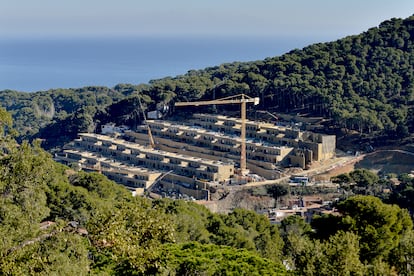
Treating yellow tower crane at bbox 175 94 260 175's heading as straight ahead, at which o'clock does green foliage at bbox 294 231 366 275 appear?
The green foliage is roughly at 9 o'clock from the yellow tower crane.

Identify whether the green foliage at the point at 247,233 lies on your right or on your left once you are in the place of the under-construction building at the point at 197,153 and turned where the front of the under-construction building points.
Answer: on your left

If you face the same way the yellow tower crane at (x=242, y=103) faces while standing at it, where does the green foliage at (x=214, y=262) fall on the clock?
The green foliage is roughly at 9 o'clock from the yellow tower crane.

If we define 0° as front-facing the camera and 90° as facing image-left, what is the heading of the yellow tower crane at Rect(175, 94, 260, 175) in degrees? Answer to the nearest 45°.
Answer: approximately 90°

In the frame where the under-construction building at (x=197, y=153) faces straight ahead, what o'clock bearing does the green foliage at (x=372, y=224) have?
The green foliage is roughly at 10 o'clock from the under-construction building.

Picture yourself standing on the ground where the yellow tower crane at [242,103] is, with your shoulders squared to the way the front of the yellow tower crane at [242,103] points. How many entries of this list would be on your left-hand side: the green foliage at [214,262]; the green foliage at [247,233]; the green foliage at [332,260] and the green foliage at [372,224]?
4

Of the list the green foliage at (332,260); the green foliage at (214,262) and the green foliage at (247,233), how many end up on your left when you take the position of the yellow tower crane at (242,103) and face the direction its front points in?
3

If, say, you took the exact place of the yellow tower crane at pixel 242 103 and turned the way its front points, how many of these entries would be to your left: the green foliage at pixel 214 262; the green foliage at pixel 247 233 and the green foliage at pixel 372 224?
3

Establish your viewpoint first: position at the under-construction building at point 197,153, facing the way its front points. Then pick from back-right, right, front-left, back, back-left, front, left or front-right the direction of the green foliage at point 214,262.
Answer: front-left

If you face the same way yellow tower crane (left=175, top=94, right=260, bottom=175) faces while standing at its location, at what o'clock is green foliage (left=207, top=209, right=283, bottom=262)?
The green foliage is roughly at 9 o'clock from the yellow tower crane.

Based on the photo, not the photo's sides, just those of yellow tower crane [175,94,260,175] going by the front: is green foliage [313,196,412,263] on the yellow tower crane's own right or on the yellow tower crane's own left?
on the yellow tower crane's own left

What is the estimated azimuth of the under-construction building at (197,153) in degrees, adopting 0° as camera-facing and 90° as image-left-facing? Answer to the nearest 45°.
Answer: approximately 45°
